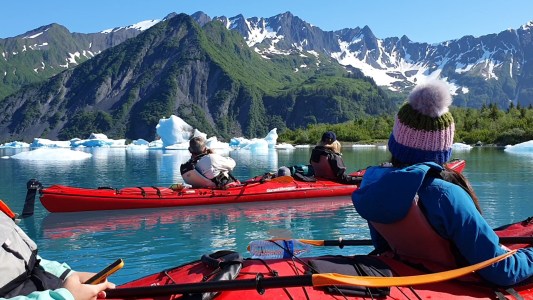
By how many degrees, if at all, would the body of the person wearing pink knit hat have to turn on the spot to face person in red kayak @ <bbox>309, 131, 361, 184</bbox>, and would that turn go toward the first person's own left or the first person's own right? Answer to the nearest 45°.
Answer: approximately 45° to the first person's own left

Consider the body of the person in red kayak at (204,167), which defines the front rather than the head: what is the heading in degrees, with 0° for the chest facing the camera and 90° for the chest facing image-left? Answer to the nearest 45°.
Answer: approximately 225°

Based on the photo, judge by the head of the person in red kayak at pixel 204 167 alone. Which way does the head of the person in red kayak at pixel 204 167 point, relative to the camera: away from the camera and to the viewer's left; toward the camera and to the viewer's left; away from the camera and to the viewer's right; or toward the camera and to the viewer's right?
away from the camera and to the viewer's right

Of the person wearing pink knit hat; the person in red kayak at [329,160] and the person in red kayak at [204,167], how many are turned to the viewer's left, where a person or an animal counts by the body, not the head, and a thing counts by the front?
0

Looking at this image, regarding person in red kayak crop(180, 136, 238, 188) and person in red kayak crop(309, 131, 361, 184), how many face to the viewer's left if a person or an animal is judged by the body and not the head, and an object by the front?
0

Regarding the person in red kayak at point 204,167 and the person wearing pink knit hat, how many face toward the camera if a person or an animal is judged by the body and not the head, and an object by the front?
0

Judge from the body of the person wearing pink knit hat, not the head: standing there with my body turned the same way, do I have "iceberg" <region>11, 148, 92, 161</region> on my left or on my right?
on my left

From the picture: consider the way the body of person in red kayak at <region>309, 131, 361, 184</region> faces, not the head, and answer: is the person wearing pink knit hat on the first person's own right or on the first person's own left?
on the first person's own right

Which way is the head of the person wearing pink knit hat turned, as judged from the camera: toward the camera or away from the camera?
away from the camera

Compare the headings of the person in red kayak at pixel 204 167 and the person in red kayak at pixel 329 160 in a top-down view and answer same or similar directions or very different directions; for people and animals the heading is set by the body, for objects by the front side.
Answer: same or similar directions
